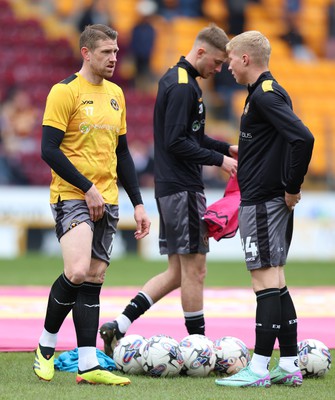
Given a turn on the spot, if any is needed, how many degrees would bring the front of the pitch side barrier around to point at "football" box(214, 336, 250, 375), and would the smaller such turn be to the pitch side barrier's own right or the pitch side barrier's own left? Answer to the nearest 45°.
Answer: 0° — it already faces it

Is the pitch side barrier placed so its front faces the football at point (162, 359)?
yes

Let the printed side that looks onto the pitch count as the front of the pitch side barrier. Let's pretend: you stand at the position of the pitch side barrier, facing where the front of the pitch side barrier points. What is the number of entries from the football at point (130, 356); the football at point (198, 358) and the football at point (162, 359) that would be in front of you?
3

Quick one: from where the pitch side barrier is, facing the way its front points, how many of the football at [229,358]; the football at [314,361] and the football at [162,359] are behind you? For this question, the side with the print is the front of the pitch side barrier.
0

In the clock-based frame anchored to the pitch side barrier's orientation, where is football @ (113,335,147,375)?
The football is roughly at 12 o'clock from the pitch side barrier.

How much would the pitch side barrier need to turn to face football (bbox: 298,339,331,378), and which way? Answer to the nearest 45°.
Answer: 0° — it already faces it

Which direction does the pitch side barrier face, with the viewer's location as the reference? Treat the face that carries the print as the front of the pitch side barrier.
facing the viewer

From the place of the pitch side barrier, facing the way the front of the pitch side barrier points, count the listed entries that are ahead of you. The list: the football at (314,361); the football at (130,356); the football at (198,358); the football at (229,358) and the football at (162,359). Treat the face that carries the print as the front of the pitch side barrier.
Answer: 5

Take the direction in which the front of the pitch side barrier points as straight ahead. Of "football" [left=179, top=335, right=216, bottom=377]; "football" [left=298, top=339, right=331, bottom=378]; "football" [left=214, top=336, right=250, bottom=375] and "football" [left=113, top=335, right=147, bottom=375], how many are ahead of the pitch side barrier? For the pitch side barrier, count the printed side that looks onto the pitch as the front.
4

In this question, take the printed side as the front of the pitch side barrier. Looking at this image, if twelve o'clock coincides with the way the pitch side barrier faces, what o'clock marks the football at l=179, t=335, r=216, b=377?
The football is roughly at 12 o'clock from the pitch side barrier.
